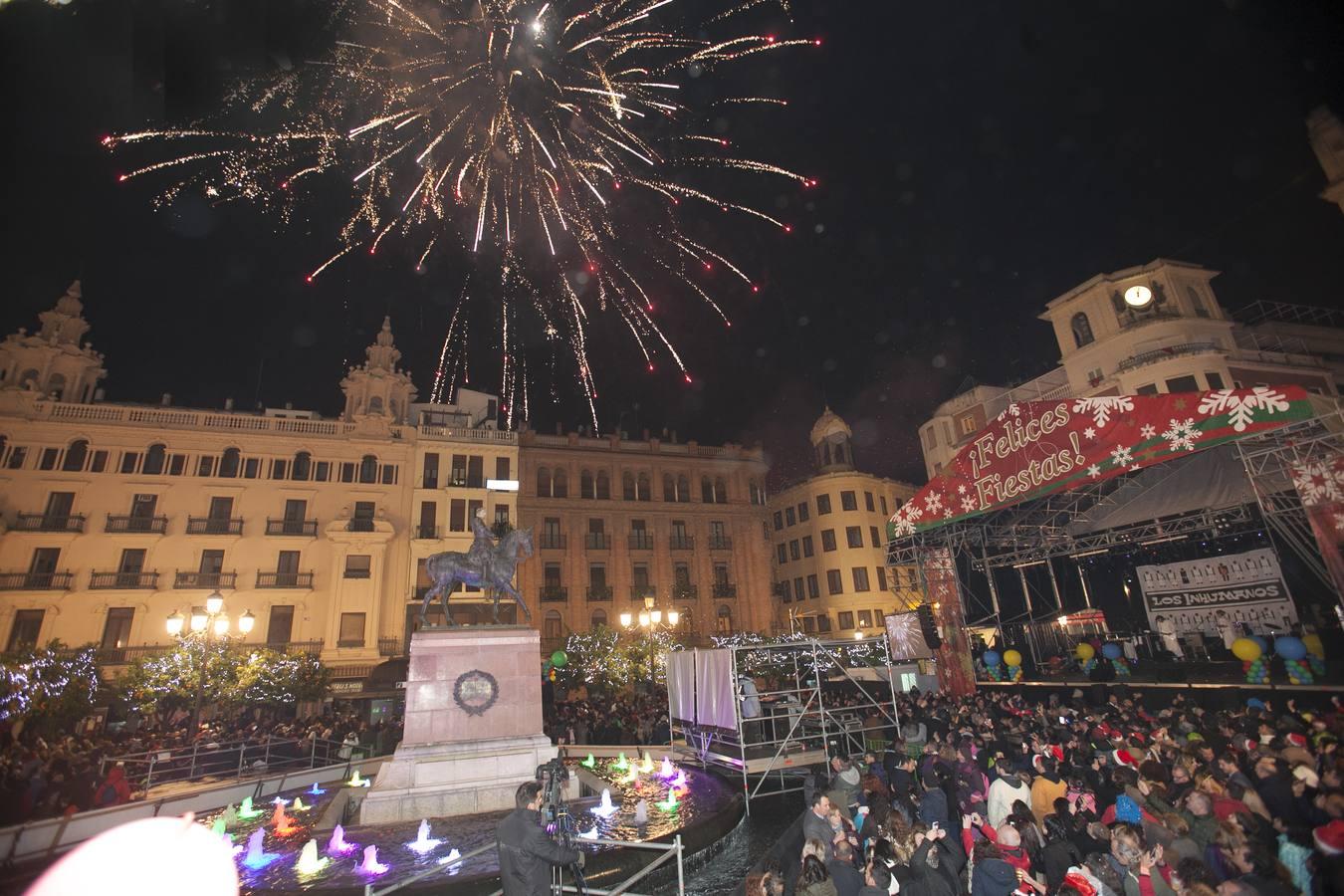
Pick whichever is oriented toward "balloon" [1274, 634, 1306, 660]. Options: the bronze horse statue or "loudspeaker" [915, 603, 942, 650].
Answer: the bronze horse statue

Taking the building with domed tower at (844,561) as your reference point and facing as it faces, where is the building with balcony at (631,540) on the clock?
the building with balcony at (631,540) is roughly at 2 o'clock from the building with domed tower at (844,561).

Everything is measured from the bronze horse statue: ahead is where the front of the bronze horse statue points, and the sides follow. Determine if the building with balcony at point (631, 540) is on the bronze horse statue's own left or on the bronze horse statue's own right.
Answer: on the bronze horse statue's own left

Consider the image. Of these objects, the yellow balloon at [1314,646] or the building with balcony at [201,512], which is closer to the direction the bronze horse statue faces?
the yellow balloon

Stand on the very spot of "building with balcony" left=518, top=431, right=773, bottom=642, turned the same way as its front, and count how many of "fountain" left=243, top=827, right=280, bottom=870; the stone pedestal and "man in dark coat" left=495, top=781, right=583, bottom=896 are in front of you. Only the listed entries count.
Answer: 3

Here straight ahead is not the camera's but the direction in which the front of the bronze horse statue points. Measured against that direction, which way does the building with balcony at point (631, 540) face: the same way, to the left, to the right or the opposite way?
to the right

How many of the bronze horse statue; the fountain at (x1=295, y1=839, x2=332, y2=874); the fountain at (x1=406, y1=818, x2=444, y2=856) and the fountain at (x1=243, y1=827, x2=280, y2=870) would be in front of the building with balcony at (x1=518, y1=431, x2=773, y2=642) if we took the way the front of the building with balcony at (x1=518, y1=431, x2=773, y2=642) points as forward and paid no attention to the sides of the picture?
4

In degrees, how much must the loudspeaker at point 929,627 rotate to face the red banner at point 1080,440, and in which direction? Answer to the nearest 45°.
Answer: approximately 90° to its left

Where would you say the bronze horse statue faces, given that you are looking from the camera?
facing to the right of the viewer

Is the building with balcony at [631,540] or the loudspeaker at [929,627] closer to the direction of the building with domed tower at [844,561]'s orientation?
the loudspeaker

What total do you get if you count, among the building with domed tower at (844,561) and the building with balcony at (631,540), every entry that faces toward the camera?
2

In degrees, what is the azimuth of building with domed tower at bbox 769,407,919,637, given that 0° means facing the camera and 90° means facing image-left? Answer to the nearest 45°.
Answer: approximately 0°

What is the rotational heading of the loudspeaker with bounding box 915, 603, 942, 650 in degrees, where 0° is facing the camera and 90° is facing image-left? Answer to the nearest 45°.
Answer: approximately 45°

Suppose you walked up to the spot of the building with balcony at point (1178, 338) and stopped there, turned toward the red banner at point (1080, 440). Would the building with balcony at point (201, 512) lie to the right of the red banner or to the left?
right
